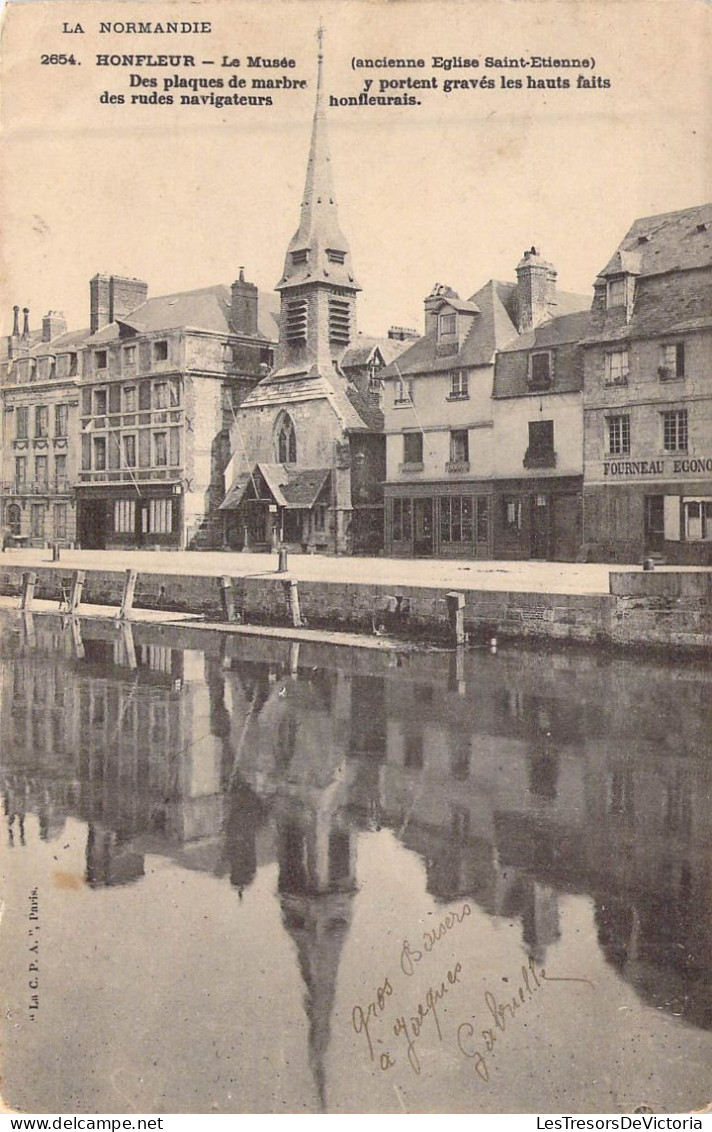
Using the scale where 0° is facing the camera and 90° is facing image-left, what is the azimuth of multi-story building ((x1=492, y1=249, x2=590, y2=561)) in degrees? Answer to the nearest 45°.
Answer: approximately 0°

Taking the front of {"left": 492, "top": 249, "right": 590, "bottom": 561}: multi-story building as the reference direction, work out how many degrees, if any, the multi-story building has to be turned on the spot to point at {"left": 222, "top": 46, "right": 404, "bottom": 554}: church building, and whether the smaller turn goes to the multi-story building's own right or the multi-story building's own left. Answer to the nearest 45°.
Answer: approximately 135° to the multi-story building's own right
